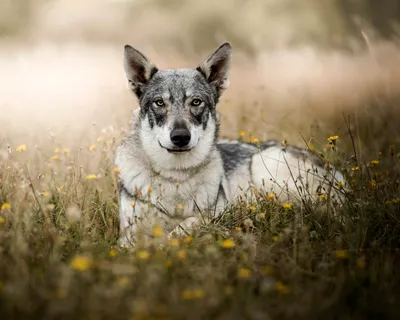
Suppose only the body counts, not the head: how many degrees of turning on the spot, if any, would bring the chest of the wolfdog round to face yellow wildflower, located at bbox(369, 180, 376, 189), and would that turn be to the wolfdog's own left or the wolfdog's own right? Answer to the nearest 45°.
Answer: approximately 135° to the wolfdog's own left

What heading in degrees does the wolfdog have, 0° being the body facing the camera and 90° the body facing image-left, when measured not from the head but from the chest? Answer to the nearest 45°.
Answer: approximately 45°

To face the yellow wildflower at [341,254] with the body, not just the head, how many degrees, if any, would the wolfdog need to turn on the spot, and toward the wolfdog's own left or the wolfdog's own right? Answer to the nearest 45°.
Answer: approximately 90° to the wolfdog's own left

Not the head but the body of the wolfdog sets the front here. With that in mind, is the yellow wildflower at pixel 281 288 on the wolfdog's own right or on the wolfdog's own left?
on the wolfdog's own left

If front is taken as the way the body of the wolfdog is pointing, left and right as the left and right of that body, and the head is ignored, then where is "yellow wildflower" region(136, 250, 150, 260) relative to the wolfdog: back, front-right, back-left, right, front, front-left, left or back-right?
front-left

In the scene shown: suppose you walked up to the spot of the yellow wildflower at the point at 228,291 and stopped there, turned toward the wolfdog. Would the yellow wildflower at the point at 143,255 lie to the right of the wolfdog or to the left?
left

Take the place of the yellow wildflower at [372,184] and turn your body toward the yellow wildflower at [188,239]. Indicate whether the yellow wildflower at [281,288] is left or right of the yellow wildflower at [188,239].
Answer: left

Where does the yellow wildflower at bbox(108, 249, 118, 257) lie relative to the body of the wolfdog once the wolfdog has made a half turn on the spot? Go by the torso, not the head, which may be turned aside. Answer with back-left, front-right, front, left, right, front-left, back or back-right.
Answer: back-right

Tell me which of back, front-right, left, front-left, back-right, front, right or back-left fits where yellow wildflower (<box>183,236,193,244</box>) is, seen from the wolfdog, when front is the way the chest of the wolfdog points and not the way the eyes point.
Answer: front-left
